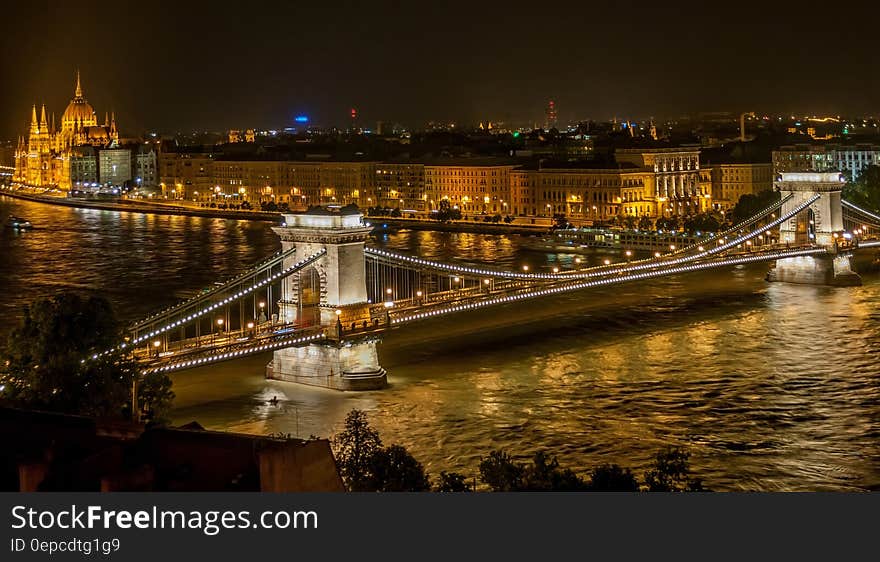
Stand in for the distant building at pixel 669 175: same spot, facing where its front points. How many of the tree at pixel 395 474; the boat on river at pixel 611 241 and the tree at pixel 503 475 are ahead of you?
3

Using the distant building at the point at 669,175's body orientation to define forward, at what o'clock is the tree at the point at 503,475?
The tree is roughly at 12 o'clock from the distant building.

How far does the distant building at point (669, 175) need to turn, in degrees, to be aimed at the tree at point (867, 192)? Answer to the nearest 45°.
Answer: approximately 45° to its left

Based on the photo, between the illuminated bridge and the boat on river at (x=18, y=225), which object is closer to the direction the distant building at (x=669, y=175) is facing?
the illuminated bridge

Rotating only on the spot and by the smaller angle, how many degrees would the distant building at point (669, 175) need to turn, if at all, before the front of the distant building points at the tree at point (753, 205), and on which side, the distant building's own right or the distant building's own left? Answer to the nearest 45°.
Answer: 0° — it already faces it

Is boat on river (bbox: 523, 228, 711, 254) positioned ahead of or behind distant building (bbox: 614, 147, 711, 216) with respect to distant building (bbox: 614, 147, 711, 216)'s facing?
ahead

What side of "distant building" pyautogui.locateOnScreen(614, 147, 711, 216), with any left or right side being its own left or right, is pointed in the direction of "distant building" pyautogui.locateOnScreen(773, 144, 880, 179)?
left

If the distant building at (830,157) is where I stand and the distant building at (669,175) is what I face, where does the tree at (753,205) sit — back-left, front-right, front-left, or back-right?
front-left

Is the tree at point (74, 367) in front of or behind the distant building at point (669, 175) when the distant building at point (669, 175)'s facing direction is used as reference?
in front

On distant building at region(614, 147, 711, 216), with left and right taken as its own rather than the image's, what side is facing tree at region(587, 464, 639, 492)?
front

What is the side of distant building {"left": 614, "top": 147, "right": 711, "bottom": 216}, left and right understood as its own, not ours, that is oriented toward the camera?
front

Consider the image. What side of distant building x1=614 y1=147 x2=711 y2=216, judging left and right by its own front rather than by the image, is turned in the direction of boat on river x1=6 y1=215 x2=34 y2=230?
right

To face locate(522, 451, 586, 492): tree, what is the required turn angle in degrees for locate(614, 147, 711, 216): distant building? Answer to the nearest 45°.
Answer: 0° — it already faces it

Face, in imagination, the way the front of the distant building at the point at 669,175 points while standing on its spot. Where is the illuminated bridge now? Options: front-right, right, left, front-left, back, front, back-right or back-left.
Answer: front
